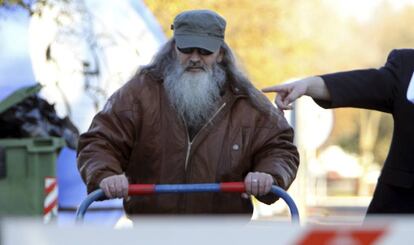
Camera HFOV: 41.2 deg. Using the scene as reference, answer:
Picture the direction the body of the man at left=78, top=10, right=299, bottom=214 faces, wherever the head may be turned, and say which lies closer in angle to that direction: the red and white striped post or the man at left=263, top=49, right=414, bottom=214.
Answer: the man

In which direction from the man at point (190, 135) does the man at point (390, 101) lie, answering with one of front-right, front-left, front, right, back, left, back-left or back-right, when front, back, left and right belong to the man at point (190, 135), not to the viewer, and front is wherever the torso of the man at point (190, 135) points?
left

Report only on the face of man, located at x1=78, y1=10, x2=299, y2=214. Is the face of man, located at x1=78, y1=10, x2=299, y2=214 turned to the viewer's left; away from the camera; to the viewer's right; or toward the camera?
toward the camera

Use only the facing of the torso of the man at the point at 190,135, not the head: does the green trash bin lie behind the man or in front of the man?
behind

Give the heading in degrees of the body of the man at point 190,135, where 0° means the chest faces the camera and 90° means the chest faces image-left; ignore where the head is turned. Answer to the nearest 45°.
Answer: approximately 0°

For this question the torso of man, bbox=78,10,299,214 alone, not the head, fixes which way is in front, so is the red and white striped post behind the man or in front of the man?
behind

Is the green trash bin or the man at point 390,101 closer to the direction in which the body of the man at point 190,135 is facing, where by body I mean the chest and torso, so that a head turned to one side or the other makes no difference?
the man
